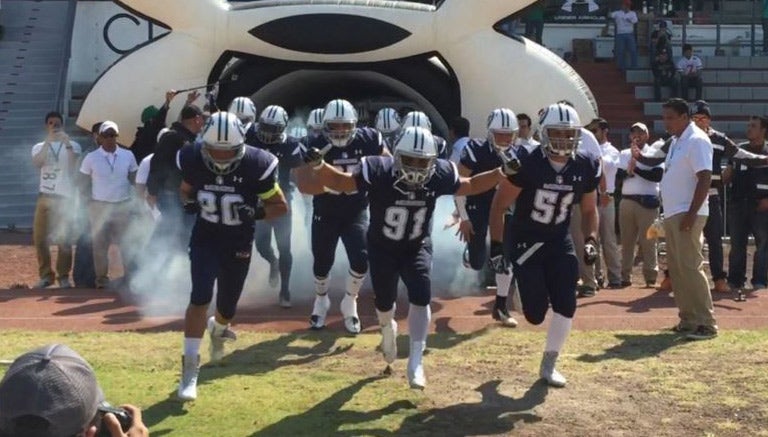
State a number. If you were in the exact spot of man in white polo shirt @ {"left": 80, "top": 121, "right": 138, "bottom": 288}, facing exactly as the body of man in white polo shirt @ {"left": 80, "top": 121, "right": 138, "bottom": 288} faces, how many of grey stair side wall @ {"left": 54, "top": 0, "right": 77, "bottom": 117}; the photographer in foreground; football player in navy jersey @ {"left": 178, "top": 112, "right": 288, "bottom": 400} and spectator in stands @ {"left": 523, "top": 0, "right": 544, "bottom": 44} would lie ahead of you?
2

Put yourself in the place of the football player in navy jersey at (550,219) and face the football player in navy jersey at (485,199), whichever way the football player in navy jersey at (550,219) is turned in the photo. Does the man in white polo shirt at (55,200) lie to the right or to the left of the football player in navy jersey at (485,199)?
left

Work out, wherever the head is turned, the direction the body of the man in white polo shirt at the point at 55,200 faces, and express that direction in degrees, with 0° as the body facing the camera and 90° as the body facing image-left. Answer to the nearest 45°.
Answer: approximately 0°

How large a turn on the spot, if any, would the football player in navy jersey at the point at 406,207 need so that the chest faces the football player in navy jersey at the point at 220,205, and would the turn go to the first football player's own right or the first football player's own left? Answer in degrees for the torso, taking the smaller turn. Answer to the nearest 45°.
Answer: approximately 90° to the first football player's own right

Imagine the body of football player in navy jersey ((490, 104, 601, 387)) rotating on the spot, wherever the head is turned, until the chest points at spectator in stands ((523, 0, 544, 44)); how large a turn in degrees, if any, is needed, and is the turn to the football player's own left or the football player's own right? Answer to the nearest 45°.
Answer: approximately 180°

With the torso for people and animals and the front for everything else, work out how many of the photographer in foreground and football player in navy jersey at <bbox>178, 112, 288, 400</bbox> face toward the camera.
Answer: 1
